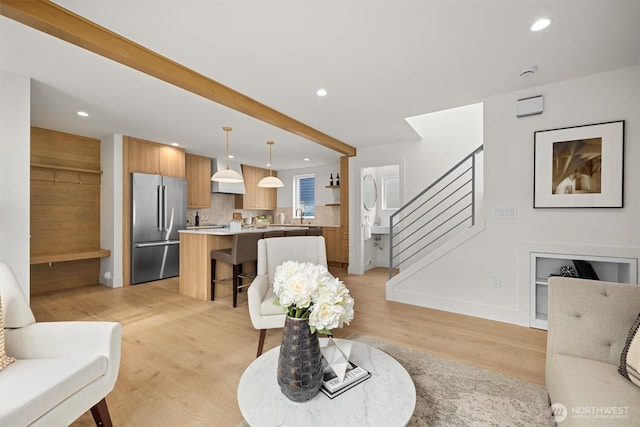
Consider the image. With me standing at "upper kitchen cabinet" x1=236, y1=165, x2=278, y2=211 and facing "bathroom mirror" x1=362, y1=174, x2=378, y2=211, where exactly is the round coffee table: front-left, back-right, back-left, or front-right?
front-right

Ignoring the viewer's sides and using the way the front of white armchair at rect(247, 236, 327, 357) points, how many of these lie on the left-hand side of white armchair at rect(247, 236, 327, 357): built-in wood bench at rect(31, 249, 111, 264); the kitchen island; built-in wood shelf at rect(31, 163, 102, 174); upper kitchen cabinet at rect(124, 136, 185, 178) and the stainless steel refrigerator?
0

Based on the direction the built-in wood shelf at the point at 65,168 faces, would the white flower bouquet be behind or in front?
in front

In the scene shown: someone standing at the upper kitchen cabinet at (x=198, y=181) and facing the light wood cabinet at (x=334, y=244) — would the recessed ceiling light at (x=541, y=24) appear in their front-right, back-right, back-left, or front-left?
front-right

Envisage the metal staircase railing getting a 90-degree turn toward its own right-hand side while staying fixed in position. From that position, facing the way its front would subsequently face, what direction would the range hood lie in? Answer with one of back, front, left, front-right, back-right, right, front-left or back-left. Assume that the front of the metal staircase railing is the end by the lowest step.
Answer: left

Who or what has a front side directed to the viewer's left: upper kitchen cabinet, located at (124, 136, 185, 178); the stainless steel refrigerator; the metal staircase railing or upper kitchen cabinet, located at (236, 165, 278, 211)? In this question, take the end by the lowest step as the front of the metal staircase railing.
the metal staircase railing

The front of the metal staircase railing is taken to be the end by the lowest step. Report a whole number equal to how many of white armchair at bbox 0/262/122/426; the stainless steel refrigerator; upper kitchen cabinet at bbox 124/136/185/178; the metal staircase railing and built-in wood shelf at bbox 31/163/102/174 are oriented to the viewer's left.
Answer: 1

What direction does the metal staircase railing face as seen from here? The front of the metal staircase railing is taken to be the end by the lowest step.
to the viewer's left

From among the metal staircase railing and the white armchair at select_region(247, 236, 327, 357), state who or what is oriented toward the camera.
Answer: the white armchair

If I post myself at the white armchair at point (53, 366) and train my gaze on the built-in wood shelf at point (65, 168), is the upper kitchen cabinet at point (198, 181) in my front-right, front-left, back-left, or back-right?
front-right

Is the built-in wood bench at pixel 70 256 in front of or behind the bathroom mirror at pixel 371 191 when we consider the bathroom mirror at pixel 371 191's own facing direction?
in front

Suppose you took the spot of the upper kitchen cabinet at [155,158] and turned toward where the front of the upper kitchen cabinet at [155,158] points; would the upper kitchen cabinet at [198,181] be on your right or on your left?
on your left
